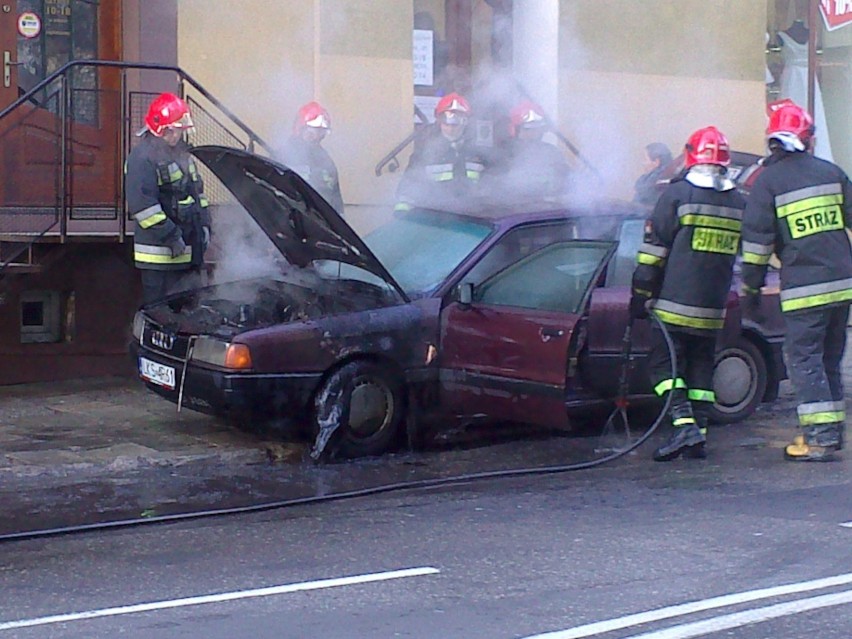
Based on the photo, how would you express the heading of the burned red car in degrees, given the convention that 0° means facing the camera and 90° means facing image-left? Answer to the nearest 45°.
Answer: approximately 45°

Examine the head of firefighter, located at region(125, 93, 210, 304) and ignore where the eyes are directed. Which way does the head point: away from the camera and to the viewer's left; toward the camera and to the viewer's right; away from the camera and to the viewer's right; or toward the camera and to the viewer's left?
toward the camera and to the viewer's right

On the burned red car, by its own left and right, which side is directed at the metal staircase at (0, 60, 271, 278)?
right

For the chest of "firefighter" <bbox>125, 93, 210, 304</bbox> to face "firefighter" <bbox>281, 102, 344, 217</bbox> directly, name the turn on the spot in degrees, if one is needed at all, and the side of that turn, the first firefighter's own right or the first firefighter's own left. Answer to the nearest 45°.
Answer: approximately 90° to the first firefighter's own left

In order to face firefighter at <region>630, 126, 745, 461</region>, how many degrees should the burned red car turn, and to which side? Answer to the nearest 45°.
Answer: approximately 135° to its left

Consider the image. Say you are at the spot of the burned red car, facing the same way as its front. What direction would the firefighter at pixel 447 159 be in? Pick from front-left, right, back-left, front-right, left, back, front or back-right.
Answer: back-right

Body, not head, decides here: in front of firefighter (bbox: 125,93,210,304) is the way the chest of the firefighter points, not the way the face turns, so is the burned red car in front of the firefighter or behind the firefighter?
in front

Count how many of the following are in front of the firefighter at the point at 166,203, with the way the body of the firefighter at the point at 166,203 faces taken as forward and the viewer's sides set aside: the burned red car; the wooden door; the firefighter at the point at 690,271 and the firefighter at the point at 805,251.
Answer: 3

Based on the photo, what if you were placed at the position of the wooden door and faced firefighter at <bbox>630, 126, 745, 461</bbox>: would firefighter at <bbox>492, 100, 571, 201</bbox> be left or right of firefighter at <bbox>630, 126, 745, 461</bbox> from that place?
left

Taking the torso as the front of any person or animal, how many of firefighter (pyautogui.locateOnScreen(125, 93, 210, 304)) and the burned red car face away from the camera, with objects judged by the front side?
0

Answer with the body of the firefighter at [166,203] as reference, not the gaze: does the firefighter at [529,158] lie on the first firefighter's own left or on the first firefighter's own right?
on the first firefighter's own left

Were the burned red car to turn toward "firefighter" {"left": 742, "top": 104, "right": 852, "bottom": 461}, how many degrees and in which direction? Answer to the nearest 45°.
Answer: approximately 135° to its left

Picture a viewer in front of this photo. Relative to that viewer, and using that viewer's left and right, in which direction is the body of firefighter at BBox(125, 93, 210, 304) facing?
facing the viewer and to the right of the viewer

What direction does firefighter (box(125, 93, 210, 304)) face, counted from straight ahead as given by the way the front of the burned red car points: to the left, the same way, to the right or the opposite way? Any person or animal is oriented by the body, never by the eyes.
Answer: to the left

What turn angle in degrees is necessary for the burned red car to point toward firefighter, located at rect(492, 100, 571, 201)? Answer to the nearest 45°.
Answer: approximately 135° to its right
